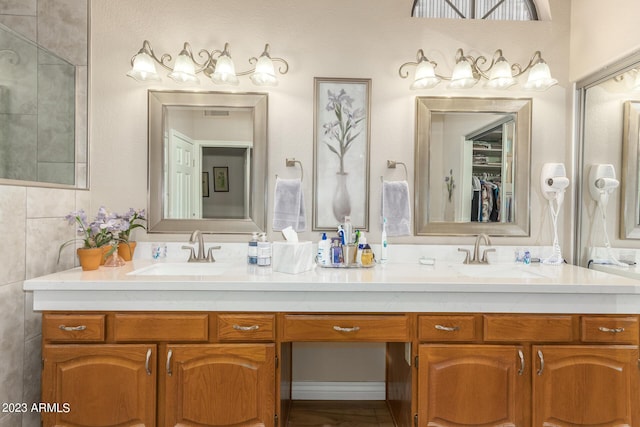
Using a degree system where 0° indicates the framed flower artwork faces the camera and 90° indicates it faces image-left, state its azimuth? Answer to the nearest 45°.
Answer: approximately 0°

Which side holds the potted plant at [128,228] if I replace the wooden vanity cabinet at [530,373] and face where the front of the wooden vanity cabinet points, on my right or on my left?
on my right

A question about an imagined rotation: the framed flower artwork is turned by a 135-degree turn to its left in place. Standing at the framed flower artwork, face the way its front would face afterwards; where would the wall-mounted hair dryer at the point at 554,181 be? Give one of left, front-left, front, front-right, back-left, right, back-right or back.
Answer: front-right

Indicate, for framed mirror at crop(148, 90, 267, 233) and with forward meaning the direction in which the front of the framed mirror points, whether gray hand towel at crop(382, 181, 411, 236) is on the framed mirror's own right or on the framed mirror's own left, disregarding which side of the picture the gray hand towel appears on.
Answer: on the framed mirror's own left

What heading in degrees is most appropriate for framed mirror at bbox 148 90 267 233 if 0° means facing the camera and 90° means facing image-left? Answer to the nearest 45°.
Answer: approximately 0°

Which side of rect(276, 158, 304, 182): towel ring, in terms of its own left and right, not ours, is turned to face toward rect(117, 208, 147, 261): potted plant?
right
